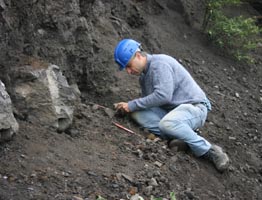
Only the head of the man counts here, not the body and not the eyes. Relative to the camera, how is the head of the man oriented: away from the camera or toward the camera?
toward the camera

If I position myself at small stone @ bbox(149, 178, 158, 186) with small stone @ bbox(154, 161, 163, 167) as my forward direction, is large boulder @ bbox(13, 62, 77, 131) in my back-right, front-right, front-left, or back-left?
front-left

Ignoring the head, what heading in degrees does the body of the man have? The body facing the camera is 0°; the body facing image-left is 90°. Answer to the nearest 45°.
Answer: approximately 90°

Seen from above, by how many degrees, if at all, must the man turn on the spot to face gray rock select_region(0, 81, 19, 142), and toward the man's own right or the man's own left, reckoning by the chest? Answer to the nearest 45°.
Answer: approximately 45° to the man's own left

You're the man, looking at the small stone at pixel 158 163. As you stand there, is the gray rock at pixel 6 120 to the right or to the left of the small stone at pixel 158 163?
right

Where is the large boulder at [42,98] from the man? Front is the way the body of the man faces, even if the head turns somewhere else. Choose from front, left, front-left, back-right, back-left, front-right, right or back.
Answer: front-left

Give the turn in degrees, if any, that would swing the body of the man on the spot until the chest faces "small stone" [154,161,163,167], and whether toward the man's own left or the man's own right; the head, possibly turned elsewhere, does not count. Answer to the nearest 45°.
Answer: approximately 90° to the man's own left

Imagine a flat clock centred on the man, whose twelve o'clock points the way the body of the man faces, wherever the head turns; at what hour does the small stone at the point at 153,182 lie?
The small stone is roughly at 9 o'clock from the man.

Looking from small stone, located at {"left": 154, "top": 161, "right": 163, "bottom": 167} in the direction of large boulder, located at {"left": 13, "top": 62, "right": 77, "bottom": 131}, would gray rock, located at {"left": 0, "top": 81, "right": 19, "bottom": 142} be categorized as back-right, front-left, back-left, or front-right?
front-left
